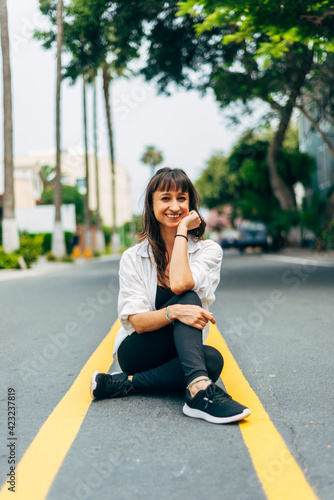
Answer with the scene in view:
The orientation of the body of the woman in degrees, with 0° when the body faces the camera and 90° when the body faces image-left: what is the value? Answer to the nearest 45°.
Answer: approximately 0°

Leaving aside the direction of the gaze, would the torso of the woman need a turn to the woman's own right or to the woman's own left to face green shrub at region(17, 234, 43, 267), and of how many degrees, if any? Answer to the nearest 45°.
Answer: approximately 180°

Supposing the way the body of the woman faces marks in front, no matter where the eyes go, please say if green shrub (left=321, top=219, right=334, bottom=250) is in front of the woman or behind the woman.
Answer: behind

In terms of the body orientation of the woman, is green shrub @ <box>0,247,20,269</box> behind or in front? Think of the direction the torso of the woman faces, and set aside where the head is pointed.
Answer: behind

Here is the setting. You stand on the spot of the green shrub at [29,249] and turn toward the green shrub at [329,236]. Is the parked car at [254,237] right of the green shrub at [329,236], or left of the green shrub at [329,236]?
left

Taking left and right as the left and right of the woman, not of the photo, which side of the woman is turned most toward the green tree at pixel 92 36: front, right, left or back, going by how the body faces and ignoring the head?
back

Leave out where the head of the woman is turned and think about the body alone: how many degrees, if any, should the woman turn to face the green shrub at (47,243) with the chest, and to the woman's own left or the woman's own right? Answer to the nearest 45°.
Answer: approximately 180°

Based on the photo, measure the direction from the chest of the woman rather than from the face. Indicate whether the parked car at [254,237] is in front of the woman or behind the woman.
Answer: behind

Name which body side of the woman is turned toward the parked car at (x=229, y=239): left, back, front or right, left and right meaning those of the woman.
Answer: back
